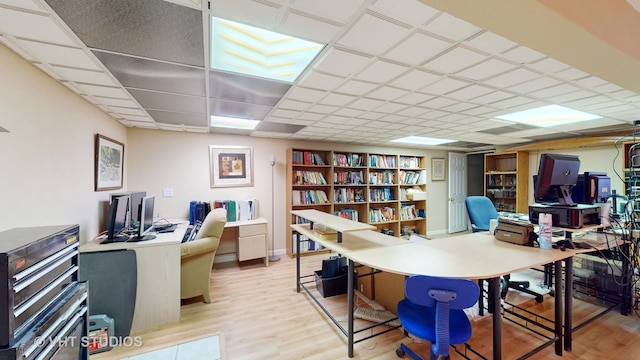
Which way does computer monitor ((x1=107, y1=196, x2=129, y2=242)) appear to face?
to the viewer's right

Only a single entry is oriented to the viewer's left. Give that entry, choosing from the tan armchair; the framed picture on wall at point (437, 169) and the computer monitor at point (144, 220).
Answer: the tan armchair

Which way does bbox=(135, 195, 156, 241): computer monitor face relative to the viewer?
to the viewer's right

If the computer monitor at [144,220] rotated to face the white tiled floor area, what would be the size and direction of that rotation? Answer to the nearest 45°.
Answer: approximately 90° to its right

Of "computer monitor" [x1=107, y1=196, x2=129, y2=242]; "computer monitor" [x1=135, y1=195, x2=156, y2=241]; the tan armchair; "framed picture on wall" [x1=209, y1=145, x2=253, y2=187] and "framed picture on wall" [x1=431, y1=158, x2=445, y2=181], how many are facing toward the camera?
2

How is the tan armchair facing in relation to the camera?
to the viewer's left

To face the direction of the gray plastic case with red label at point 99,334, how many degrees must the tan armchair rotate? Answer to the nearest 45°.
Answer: approximately 45° to its left

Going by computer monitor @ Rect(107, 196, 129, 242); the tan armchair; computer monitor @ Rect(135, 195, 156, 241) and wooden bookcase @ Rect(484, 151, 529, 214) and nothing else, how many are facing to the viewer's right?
2

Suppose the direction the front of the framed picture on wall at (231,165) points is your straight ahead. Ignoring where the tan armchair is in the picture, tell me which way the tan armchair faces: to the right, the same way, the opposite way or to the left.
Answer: to the right

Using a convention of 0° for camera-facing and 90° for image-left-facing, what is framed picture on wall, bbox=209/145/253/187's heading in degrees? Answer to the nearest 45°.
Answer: approximately 0°
